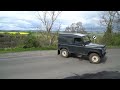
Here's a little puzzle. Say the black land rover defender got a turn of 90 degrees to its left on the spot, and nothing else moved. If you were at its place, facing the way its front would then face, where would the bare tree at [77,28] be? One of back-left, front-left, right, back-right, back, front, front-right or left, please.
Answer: front-left

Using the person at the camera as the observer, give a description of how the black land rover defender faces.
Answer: facing the viewer and to the right of the viewer
